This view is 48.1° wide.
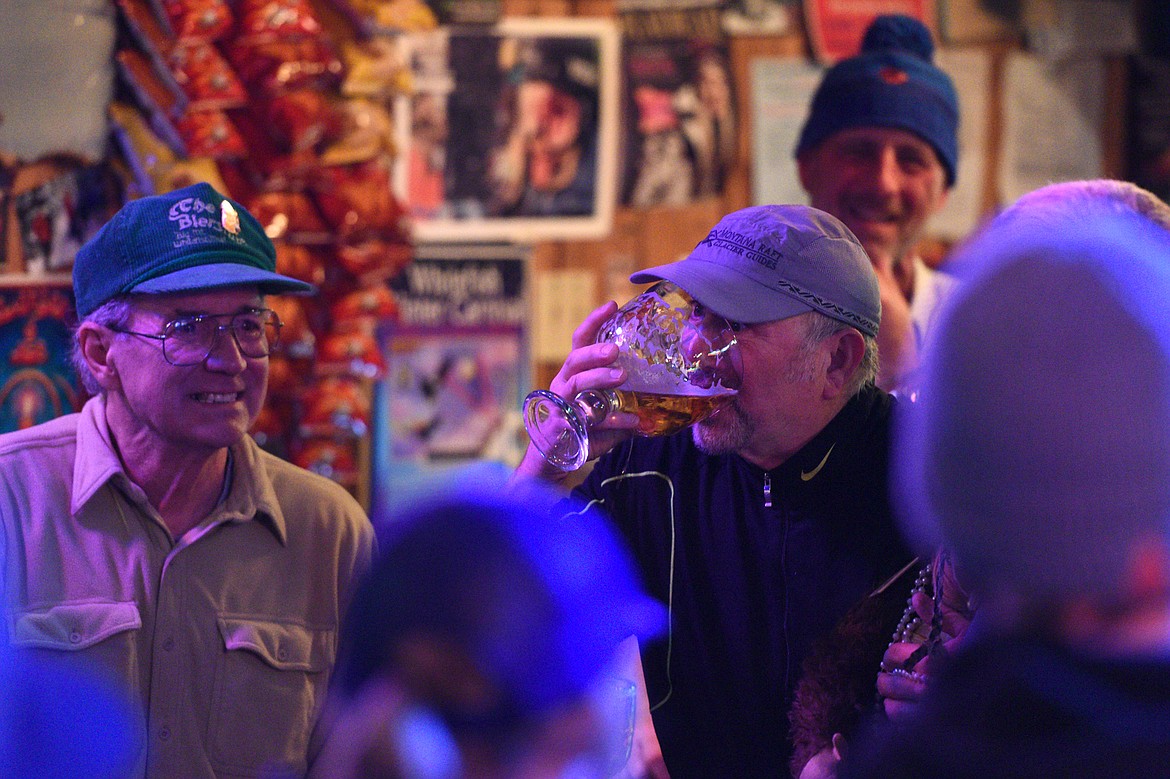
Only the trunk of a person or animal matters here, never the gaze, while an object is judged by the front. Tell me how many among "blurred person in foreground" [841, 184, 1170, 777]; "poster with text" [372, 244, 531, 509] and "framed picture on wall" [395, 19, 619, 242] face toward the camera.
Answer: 2

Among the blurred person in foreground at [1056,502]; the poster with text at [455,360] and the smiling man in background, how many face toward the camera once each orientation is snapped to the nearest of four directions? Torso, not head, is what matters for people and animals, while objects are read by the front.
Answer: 2

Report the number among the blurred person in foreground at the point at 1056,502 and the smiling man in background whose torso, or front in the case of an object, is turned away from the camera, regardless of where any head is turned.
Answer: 1

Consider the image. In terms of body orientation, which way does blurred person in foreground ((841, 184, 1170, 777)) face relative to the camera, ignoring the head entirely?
away from the camera

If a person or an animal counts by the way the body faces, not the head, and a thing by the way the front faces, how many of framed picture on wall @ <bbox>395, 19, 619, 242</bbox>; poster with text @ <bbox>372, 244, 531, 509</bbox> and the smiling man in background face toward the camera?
3

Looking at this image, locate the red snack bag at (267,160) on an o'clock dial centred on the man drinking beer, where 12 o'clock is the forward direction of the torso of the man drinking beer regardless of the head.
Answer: The red snack bag is roughly at 3 o'clock from the man drinking beer.

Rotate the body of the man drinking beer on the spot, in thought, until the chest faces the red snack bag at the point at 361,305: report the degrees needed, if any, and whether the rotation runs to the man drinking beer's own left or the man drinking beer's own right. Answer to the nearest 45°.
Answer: approximately 90° to the man drinking beer's own right

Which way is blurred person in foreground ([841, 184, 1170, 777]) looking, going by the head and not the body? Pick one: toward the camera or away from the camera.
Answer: away from the camera
